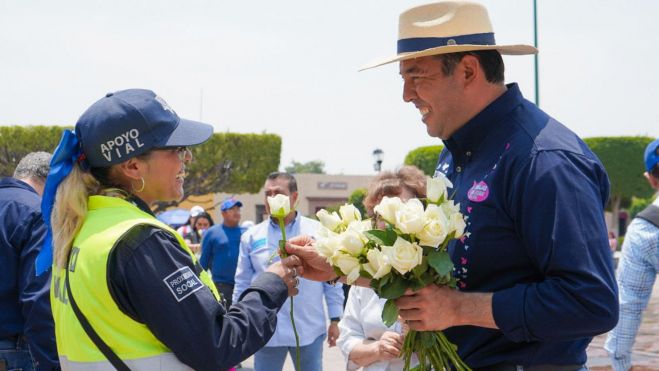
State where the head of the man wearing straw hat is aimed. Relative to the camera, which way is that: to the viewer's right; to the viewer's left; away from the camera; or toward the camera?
to the viewer's left

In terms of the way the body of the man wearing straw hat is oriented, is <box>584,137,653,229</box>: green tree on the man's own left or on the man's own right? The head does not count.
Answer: on the man's own right

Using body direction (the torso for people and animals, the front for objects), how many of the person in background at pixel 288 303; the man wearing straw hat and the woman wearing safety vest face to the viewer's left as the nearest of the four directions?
1

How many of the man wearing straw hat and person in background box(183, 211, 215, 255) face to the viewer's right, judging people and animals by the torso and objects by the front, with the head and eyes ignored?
0

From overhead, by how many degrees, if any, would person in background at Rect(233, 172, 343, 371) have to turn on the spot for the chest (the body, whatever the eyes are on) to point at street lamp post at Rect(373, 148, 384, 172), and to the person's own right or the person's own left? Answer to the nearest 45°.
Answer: approximately 180°

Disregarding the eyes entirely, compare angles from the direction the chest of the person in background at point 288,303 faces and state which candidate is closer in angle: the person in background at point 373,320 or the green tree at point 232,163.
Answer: the person in background

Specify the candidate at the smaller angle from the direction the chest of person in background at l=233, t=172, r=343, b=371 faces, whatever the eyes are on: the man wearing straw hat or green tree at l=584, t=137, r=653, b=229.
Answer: the man wearing straw hat

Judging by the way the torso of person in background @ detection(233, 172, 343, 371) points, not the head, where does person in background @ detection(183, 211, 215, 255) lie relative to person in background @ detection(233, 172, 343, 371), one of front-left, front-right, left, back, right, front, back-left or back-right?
back

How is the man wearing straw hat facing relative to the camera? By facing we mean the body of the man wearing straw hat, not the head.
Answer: to the viewer's left

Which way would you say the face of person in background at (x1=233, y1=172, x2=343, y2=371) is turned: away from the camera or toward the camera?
toward the camera

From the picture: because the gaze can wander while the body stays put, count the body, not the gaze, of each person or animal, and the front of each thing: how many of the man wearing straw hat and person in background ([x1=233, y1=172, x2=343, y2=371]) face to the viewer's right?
0

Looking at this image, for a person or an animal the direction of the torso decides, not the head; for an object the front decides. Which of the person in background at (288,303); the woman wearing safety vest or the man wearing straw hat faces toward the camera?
the person in background

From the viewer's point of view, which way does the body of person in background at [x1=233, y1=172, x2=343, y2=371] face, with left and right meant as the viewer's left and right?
facing the viewer

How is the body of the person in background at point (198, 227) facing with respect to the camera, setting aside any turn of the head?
toward the camera

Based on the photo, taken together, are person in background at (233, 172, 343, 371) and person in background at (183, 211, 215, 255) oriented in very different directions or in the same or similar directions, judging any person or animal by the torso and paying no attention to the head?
same or similar directions

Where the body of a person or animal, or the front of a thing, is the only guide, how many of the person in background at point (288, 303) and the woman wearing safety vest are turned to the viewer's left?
0

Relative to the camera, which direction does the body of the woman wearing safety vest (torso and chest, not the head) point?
to the viewer's right

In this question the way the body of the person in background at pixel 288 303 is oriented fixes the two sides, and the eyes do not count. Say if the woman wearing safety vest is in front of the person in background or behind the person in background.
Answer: in front

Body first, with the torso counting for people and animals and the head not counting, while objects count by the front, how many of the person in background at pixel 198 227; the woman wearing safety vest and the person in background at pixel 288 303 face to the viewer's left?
0
